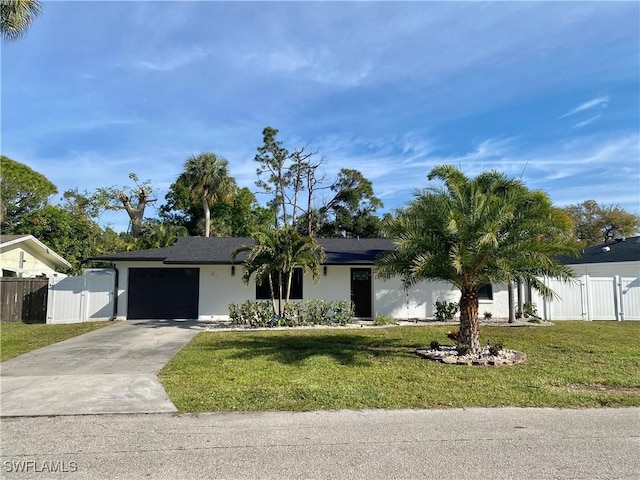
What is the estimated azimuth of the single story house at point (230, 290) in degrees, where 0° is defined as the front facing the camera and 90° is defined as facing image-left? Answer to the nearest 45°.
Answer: approximately 0°

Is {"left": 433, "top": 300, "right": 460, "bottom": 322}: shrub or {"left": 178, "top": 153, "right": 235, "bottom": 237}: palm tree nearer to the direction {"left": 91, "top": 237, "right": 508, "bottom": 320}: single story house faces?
the shrub

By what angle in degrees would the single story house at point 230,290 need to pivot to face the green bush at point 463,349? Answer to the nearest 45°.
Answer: approximately 45° to its left

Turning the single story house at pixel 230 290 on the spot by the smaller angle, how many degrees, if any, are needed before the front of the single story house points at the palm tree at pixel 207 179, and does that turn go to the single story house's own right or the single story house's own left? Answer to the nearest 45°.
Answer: approximately 180°

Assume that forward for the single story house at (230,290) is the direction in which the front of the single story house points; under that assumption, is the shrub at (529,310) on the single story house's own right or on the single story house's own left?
on the single story house's own left

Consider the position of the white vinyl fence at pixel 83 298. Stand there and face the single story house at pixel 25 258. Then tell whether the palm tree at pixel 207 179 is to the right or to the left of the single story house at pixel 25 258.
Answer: right

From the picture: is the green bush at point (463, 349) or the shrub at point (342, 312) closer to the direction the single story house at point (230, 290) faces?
the green bush

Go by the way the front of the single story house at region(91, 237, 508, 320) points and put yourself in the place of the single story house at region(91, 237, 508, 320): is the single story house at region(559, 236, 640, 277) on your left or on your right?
on your left

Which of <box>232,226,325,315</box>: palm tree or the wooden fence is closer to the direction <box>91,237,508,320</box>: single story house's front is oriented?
the palm tree

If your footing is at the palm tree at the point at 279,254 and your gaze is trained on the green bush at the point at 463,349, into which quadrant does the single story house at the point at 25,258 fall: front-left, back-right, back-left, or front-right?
back-right
